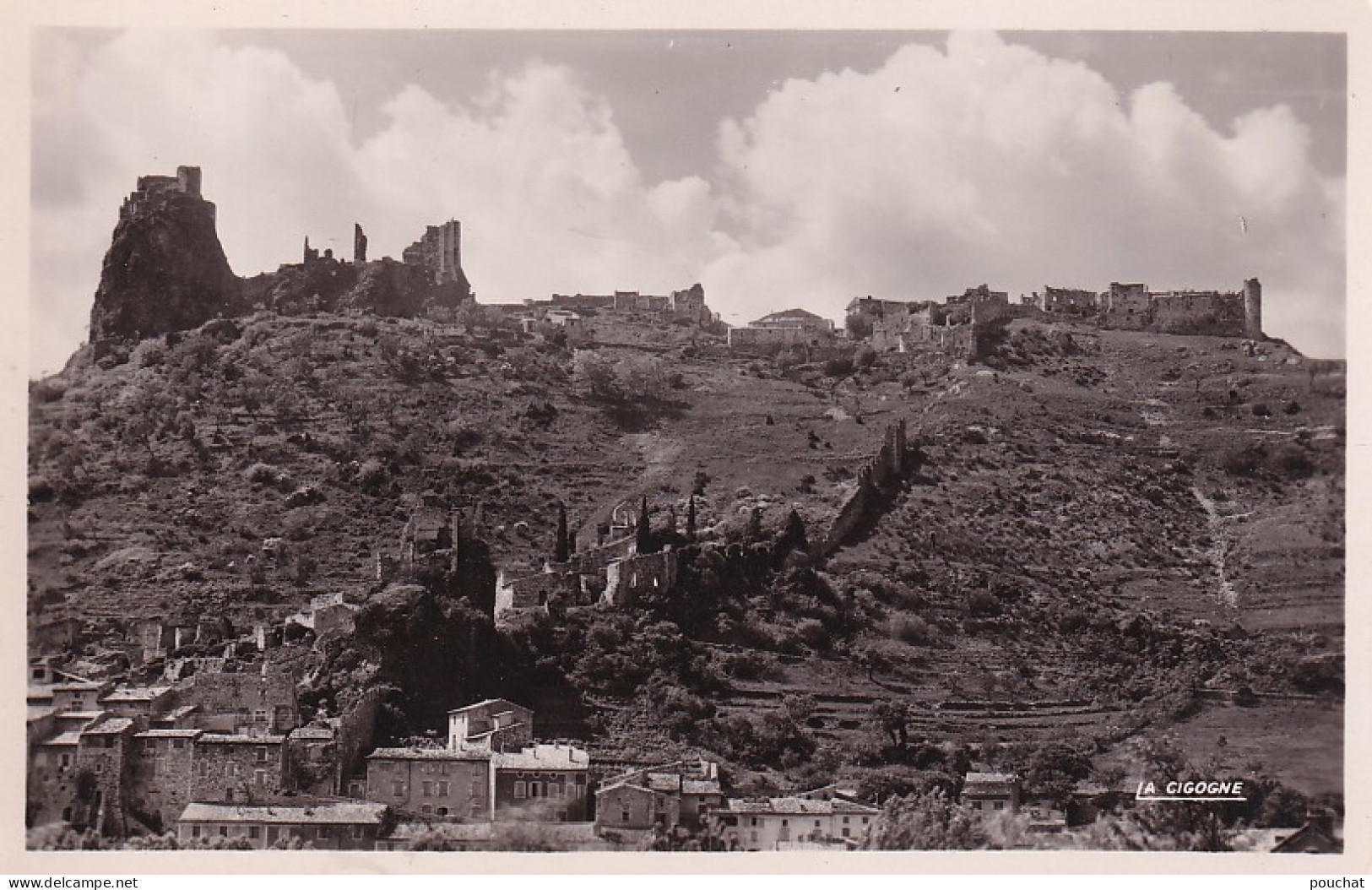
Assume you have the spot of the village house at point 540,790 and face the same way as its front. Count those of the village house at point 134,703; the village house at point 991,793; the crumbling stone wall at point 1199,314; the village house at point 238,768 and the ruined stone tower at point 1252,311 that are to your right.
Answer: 2

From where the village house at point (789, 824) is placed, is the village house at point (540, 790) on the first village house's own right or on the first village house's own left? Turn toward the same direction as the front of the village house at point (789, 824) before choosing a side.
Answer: on the first village house's own right

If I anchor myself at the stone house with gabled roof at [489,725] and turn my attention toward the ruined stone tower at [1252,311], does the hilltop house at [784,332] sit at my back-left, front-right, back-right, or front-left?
front-left

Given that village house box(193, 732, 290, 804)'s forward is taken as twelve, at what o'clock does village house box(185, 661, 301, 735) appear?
village house box(185, 661, 301, 735) is roughly at 6 o'clock from village house box(193, 732, 290, 804).

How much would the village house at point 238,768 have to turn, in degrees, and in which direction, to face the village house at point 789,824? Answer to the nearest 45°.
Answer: approximately 90° to its left

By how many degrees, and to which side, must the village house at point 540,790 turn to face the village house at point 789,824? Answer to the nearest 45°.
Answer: approximately 90° to its left

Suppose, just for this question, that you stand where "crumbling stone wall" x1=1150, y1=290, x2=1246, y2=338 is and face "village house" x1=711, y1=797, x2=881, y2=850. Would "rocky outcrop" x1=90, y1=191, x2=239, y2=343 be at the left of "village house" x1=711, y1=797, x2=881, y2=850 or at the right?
right

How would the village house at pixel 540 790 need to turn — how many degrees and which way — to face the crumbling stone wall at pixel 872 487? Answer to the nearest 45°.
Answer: approximately 135° to its left

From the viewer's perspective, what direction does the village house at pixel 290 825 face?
toward the camera

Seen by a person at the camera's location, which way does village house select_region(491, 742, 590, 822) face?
facing the viewer

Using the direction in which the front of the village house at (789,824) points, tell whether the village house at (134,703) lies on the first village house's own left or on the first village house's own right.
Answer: on the first village house's own right

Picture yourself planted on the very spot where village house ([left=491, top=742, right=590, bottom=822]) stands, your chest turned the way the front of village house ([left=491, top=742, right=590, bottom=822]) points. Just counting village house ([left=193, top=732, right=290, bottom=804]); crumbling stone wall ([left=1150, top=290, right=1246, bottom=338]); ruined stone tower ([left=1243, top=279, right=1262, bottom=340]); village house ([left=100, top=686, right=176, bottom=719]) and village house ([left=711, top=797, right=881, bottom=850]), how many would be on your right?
2

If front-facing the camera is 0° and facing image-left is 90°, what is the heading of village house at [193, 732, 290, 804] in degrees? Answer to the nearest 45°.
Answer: approximately 0°

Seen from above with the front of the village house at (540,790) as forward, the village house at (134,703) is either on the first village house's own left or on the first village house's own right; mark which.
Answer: on the first village house's own right
